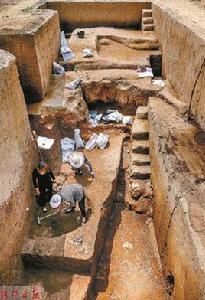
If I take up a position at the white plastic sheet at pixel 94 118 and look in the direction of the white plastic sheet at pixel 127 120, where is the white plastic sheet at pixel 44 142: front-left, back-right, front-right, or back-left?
back-right

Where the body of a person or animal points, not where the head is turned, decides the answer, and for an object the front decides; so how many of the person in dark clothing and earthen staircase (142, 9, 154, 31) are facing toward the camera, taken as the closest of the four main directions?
2

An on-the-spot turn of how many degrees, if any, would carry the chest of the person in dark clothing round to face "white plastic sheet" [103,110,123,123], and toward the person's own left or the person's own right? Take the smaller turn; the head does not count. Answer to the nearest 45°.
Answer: approximately 135° to the person's own left

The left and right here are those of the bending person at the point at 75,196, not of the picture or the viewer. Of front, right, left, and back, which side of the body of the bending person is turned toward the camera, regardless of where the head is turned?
left

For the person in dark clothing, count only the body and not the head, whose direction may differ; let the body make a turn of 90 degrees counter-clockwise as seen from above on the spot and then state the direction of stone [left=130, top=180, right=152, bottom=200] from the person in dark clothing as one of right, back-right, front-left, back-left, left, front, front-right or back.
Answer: front
